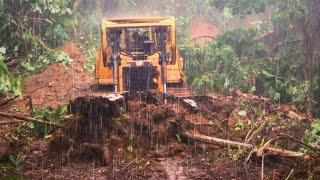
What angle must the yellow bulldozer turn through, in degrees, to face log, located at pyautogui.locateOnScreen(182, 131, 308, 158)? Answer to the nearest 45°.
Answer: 0° — it already faces it

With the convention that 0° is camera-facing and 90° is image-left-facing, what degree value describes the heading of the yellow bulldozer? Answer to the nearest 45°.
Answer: approximately 0°
